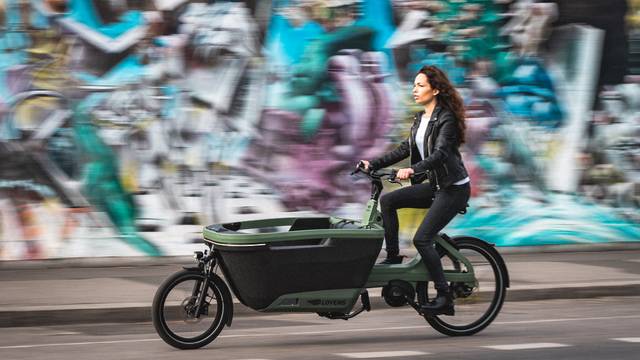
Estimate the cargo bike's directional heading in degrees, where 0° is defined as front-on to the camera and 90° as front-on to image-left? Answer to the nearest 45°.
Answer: approximately 90°
